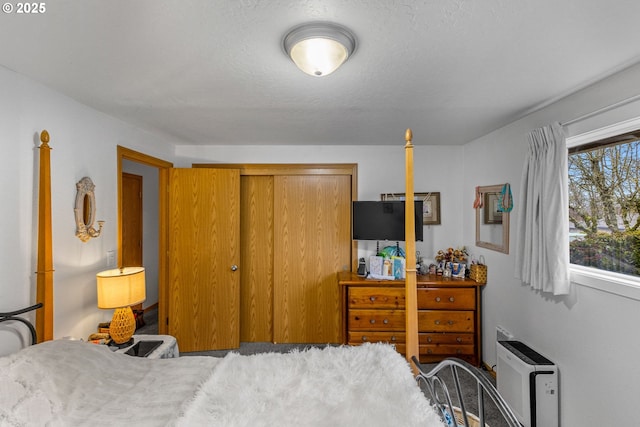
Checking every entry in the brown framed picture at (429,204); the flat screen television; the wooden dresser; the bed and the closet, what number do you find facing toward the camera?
4

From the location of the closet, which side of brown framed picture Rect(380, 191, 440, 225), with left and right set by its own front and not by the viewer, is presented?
right

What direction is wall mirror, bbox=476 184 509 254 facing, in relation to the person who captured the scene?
facing the viewer and to the left of the viewer

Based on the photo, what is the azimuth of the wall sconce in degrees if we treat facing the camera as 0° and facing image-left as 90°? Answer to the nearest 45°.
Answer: approximately 315°

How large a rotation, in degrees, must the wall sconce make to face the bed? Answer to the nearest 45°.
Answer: approximately 45° to its right

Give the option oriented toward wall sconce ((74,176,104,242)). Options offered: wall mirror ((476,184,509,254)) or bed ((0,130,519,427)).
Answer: the wall mirror

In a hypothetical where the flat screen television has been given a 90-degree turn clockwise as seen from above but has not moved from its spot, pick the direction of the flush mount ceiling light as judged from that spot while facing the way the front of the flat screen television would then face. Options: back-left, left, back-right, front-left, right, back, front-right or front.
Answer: left

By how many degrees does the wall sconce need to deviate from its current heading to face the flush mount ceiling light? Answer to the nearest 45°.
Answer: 0° — it already faces it

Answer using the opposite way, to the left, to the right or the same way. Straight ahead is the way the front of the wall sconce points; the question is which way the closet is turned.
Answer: to the right

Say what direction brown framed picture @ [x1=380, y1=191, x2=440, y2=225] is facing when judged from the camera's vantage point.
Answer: facing the viewer

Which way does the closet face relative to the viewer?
toward the camera

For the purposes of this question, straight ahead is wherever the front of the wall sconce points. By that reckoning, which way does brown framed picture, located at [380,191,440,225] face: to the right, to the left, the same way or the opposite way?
to the right
